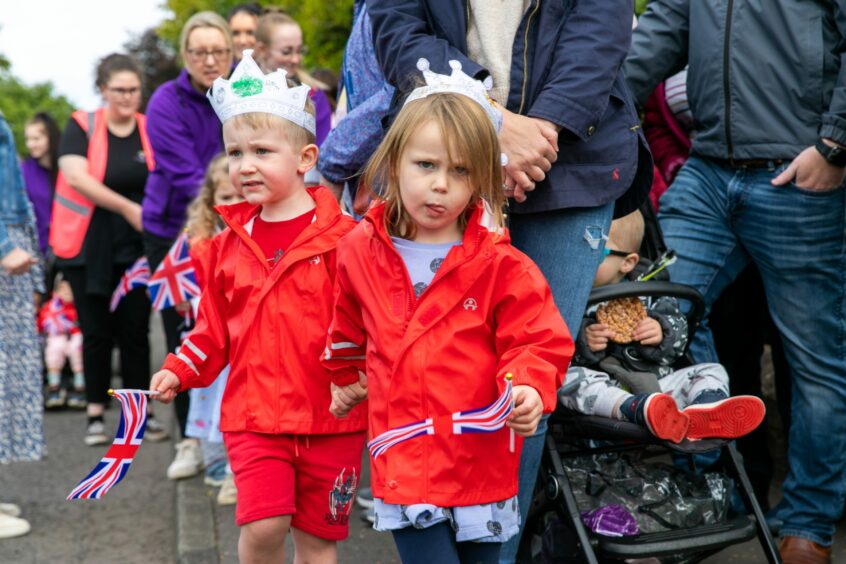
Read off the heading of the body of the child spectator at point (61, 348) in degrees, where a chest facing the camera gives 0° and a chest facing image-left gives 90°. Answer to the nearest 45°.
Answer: approximately 0°

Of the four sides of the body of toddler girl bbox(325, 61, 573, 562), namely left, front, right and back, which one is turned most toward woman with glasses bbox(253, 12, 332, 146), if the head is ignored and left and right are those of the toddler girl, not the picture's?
back

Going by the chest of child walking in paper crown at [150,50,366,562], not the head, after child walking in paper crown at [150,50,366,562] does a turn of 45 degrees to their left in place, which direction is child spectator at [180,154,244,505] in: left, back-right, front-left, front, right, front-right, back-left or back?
back

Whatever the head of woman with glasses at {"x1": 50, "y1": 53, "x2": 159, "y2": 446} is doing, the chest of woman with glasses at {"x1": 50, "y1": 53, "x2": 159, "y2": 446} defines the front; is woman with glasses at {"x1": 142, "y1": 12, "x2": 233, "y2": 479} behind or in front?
in front

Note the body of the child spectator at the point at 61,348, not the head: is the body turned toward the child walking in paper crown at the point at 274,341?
yes

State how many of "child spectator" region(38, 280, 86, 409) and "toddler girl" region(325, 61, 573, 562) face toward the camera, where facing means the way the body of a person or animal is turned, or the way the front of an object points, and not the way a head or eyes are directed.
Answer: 2

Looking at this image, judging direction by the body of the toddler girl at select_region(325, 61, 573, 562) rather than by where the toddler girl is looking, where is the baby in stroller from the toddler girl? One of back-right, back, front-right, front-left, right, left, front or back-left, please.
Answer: back-left

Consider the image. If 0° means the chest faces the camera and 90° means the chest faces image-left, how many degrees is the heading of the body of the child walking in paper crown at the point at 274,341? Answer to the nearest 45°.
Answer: approximately 45°

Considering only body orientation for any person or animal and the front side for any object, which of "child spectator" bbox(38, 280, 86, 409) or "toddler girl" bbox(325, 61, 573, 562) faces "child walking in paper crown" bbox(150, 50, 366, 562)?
"child spectator" bbox(38, 280, 86, 409)
